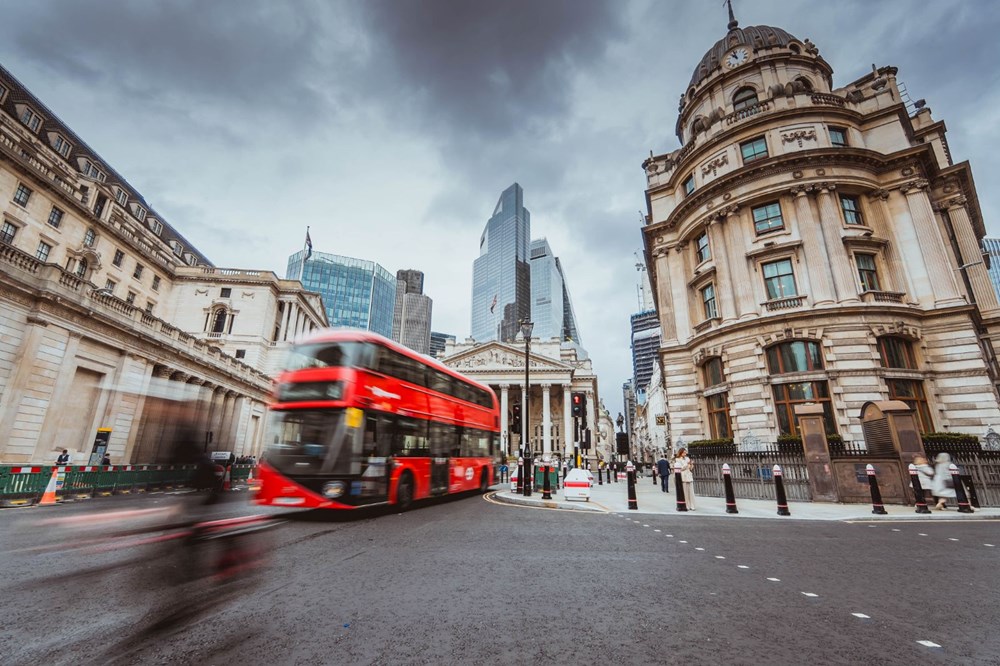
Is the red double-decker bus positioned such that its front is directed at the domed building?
no

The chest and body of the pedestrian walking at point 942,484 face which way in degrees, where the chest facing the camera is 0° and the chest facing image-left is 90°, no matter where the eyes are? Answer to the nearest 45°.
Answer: approximately 90°

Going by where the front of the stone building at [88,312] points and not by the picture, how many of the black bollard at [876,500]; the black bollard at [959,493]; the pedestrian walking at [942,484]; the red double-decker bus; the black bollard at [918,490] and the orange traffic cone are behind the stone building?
0

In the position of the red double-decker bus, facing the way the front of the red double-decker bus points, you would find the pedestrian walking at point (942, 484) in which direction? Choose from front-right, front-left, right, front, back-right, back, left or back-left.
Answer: back-left

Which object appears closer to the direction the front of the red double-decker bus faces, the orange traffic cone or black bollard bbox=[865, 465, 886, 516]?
the orange traffic cone

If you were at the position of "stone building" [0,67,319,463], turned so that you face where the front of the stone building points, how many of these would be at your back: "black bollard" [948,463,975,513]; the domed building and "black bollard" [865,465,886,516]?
0

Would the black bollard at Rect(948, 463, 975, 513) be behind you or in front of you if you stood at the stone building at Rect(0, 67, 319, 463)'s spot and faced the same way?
in front

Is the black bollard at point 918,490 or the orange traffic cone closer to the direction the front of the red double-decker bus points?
the orange traffic cone

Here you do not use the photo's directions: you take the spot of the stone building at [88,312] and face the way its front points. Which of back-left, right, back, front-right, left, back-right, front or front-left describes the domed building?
front

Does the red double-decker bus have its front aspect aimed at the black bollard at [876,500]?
no

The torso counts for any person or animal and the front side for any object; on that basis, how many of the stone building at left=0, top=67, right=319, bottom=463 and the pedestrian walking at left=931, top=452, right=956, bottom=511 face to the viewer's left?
1

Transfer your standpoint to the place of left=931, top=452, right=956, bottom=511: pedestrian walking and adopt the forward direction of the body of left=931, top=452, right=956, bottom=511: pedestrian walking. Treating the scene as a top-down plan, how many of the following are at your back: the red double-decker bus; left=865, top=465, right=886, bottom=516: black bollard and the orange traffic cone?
0

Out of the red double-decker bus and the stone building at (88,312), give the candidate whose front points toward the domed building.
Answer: the stone building
